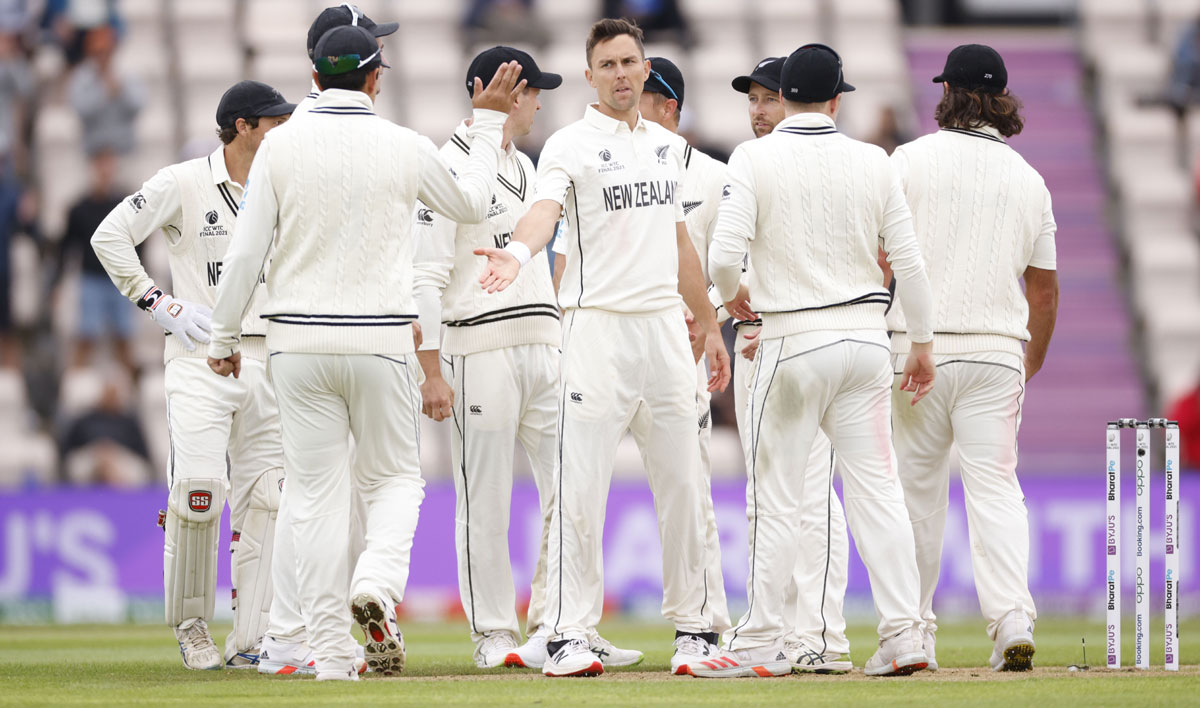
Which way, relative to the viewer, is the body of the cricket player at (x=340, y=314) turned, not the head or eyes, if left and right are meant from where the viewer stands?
facing away from the viewer

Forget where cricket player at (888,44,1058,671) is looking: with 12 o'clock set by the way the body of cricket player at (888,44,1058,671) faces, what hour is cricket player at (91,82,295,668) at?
cricket player at (91,82,295,668) is roughly at 9 o'clock from cricket player at (888,44,1058,671).

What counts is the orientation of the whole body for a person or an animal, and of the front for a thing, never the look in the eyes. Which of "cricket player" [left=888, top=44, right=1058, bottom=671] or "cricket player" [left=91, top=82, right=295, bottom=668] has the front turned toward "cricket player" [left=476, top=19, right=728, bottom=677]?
"cricket player" [left=91, top=82, right=295, bottom=668]

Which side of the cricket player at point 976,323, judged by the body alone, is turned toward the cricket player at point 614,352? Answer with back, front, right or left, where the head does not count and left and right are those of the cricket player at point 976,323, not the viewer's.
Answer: left

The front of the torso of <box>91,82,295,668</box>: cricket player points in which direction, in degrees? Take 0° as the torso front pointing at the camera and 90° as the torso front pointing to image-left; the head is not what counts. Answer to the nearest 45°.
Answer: approximately 315°

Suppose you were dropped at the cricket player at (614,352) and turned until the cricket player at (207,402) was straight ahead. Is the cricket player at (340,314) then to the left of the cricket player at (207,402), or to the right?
left

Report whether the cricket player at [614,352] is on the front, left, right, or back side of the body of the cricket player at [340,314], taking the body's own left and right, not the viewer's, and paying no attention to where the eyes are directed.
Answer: right

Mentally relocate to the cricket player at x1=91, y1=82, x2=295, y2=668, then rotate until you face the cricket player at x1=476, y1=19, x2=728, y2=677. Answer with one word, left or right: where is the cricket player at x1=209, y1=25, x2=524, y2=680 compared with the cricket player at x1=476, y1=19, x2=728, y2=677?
right

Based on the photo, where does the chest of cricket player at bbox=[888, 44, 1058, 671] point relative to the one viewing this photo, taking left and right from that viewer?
facing away from the viewer
